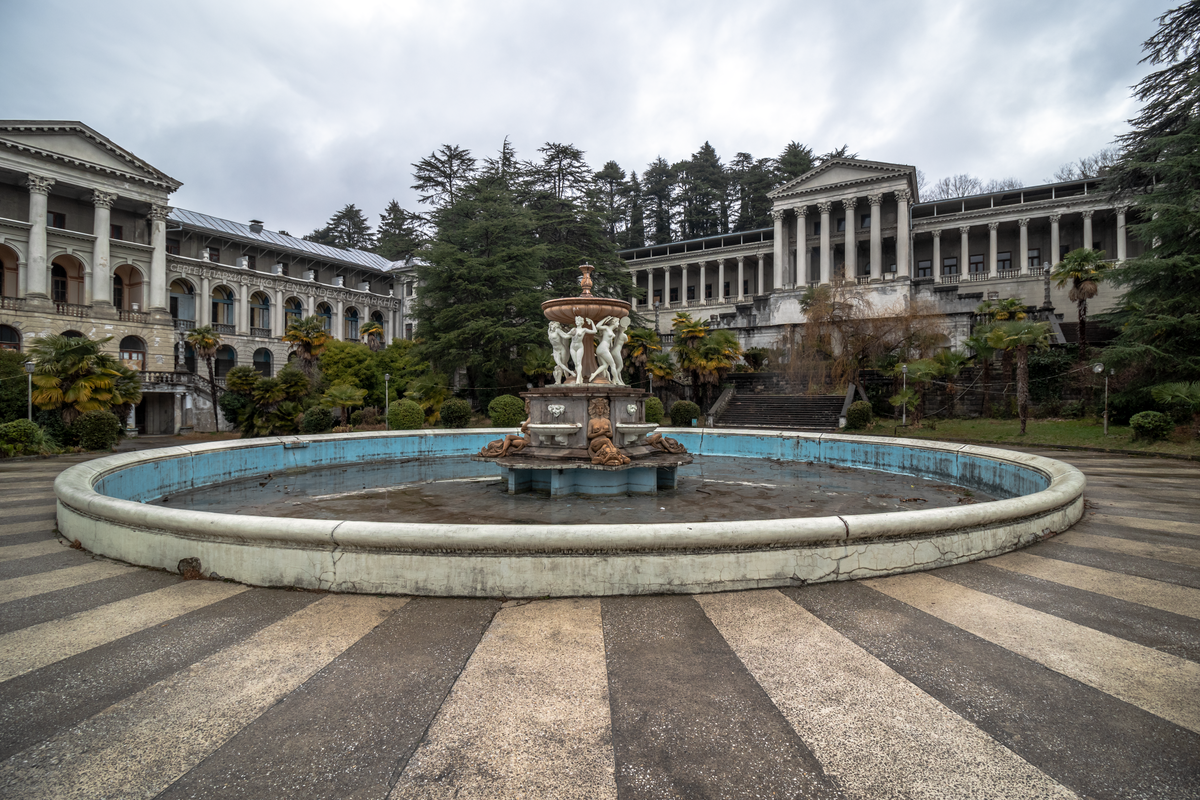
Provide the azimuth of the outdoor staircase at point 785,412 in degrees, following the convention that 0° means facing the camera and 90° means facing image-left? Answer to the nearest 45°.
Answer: approximately 0°

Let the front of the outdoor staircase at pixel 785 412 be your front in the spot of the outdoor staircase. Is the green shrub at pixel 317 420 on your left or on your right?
on your right

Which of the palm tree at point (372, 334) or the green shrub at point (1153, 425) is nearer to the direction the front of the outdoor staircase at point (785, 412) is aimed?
the green shrub

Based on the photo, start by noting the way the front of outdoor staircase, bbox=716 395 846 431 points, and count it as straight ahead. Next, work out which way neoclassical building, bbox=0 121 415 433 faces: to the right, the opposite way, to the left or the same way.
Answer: to the left

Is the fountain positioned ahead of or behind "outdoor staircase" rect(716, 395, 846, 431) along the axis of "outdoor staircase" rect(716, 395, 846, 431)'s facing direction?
ahead

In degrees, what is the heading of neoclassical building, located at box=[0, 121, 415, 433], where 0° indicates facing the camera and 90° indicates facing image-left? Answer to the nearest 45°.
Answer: approximately 315°

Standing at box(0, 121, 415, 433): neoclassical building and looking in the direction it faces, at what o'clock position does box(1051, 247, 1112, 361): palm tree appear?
The palm tree is roughly at 12 o'clock from the neoclassical building.

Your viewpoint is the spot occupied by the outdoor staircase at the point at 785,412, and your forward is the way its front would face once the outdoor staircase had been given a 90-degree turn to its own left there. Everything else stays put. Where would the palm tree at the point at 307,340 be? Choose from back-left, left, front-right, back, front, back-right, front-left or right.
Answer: back

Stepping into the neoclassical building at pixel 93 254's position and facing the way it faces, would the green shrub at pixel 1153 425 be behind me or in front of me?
in front

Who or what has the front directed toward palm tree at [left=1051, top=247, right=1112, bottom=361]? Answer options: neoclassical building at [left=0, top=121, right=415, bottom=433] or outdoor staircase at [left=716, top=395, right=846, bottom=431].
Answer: the neoclassical building

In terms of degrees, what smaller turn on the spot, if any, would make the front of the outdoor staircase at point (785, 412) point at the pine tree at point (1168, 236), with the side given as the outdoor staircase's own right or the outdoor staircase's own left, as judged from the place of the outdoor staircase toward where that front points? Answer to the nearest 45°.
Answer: approximately 90° to the outdoor staircase's own left
